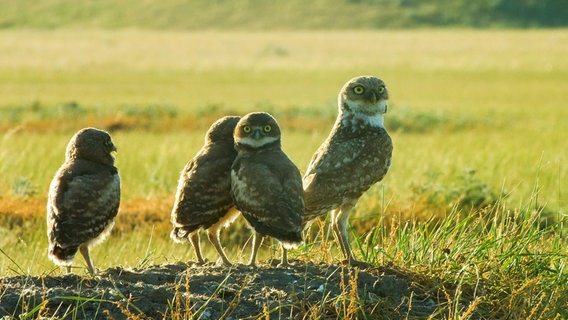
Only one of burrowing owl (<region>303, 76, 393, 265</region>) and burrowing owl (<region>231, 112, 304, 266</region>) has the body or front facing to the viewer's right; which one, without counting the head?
burrowing owl (<region>303, 76, 393, 265</region>)

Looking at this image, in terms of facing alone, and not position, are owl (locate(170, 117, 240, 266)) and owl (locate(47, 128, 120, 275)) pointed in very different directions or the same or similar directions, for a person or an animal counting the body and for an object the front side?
same or similar directions

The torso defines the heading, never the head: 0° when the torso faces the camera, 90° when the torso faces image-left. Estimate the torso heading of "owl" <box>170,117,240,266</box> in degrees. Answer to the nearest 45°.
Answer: approximately 225°

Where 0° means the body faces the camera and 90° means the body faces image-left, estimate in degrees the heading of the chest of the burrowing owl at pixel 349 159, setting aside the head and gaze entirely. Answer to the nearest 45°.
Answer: approximately 270°

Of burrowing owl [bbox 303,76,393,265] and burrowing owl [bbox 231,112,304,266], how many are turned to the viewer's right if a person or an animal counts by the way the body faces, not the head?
1

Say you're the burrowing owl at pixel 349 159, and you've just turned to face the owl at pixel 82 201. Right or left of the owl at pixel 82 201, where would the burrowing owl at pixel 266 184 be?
left

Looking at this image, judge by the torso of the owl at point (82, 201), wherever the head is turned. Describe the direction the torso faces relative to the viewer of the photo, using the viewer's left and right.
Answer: facing away from the viewer and to the right of the viewer

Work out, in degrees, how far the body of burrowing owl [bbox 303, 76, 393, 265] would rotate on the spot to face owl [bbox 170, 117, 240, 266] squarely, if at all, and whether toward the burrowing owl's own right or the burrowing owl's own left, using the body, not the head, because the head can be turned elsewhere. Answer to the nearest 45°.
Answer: approximately 135° to the burrowing owl's own right

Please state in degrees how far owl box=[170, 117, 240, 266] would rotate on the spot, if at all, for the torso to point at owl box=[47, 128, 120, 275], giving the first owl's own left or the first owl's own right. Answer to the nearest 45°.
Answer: approximately 135° to the first owl's own left
